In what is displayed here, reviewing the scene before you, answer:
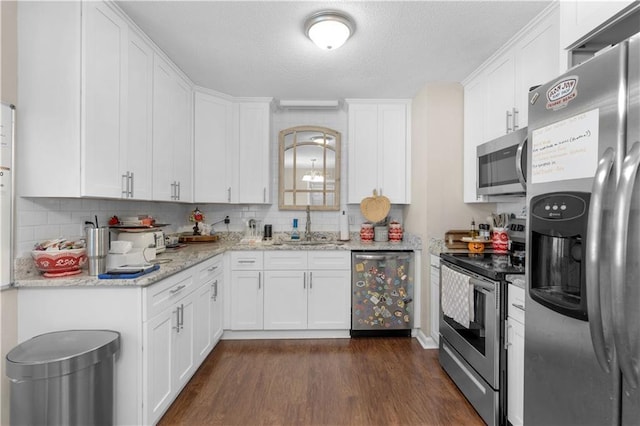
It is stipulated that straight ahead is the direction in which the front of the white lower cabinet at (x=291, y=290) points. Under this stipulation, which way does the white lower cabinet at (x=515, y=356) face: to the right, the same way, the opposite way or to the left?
to the right

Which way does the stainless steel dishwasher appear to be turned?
toward the camera

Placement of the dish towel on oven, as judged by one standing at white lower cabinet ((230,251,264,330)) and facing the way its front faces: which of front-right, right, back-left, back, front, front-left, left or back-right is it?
front-left

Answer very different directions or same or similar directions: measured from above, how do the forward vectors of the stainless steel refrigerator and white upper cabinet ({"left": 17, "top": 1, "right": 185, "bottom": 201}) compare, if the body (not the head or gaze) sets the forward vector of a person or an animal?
very different directions

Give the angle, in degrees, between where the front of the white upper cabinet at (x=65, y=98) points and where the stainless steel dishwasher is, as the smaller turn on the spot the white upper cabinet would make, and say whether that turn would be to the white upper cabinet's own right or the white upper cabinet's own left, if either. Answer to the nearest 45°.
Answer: approximately 45° to the white upper cabinet's own left

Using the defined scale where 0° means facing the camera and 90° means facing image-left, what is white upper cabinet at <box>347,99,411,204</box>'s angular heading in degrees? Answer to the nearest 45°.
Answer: approximately 0°

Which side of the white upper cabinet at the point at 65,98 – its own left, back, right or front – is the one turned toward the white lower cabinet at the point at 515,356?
front

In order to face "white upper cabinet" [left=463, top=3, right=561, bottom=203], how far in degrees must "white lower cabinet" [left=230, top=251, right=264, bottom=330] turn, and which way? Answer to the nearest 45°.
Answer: approximately 45° to its left

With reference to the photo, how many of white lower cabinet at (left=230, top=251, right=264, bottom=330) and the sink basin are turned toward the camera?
2

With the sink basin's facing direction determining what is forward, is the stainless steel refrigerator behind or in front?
in front

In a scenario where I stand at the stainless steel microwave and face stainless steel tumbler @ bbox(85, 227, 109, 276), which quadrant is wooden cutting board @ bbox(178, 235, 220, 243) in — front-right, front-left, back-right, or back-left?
front-right

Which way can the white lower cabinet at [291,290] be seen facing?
toward the camera
